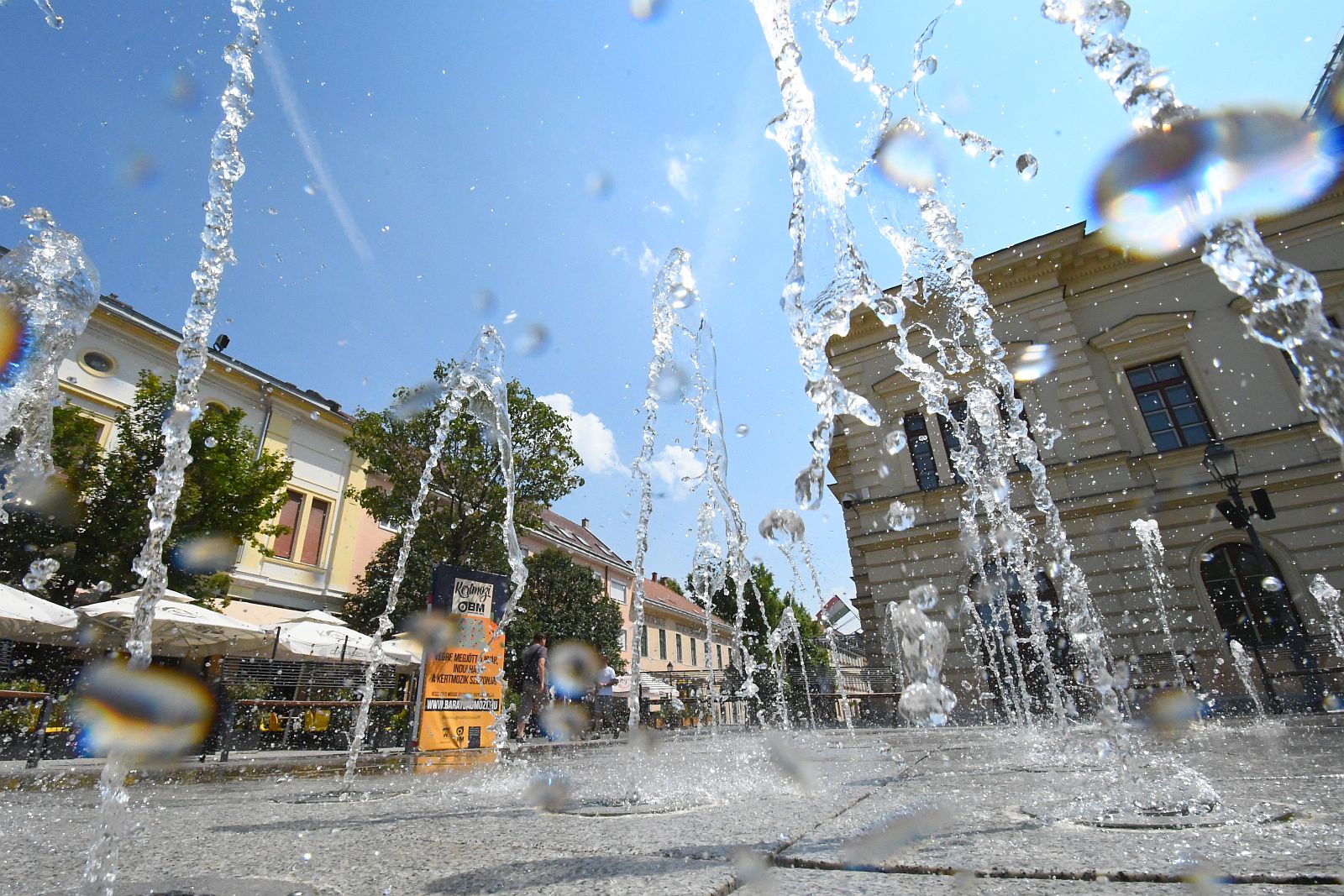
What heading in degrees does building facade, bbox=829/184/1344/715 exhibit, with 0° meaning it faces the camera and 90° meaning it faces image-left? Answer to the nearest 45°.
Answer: approximately 45°

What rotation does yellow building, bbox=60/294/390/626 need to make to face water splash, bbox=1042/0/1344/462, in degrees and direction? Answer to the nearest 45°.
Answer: approximately 45° to its right

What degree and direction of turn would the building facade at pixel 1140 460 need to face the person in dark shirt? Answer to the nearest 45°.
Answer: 0° — it already faces them

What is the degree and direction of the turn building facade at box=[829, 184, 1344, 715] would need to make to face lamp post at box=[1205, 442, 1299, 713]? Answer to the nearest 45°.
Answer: approximately 45° to its left

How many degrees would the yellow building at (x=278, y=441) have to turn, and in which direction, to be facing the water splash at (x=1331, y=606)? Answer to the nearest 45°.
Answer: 0° — it already faces it

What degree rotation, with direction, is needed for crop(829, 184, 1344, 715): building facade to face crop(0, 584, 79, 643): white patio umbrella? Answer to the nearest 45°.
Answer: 0° — it already faces it

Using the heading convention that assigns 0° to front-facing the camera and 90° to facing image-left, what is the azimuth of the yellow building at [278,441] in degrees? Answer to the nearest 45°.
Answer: approximately 315°
